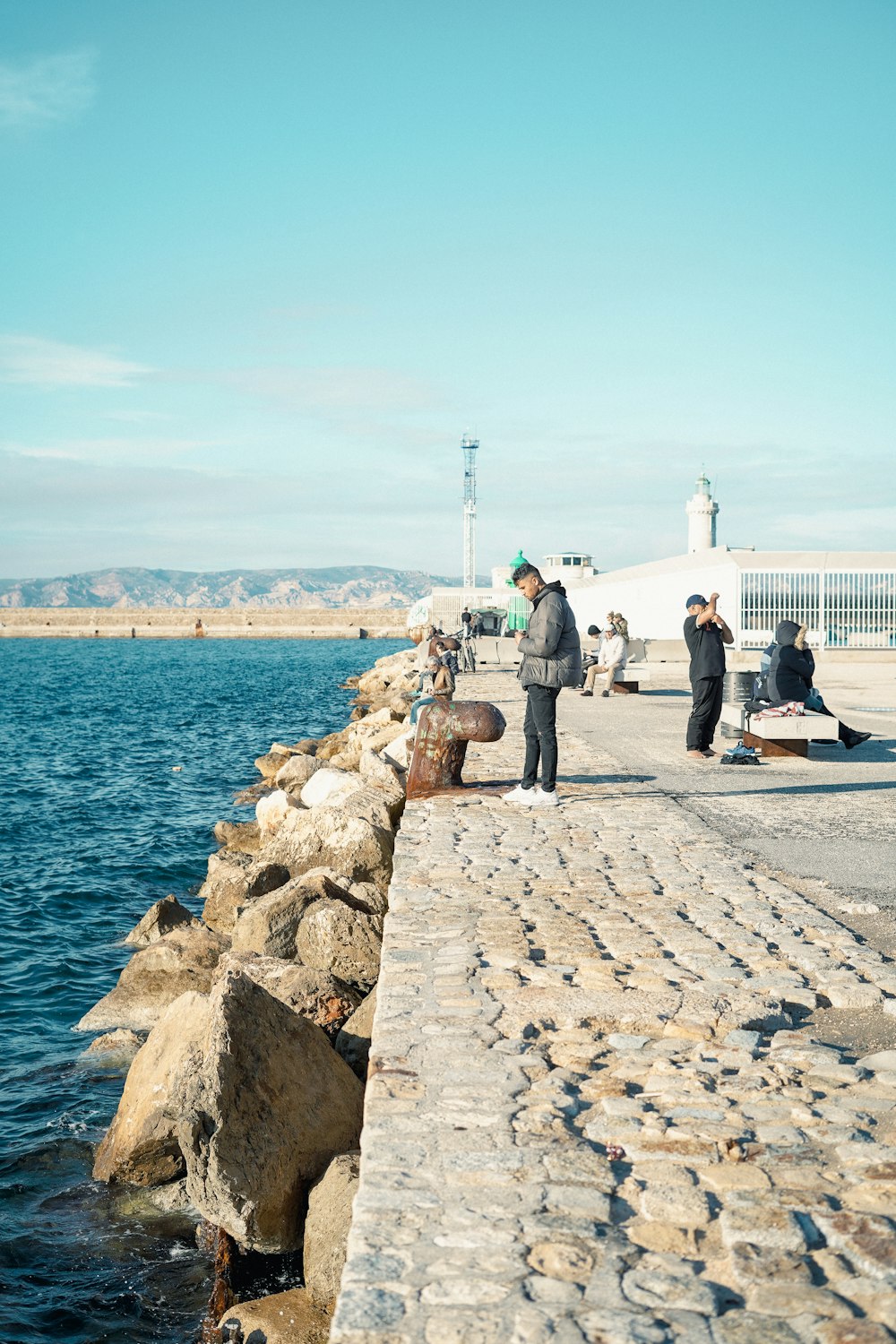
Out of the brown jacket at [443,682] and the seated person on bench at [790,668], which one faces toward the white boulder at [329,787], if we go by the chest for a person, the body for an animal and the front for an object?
the brown jacket

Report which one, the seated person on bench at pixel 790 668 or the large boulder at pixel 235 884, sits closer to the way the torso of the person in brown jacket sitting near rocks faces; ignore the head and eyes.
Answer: the large boulder

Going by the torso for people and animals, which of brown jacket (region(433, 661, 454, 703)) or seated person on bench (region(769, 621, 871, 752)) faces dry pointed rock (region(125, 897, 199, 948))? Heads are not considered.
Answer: the brown jacket

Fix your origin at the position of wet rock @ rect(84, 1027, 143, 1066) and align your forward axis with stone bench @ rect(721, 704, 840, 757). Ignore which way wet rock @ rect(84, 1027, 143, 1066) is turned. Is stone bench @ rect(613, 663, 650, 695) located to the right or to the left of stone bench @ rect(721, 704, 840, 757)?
left

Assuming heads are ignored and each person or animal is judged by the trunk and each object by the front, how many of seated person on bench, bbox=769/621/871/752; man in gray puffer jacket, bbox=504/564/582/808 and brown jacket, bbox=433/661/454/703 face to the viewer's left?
2

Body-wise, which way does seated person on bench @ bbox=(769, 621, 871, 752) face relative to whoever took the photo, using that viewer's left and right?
facing to the right of the viewer

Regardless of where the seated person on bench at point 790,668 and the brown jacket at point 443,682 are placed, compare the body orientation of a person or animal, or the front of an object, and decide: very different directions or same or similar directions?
very different directions

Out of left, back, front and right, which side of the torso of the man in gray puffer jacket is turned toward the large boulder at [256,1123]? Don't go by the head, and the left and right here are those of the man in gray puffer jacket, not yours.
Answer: left

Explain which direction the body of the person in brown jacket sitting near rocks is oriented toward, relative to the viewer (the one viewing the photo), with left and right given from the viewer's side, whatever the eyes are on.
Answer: facing to the left of the viewer

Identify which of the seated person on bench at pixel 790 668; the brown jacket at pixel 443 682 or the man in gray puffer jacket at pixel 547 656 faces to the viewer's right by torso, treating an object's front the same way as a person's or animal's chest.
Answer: the seated person on bench

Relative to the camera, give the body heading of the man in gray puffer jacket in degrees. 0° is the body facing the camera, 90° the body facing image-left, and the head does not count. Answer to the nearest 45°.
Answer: approximately 90°

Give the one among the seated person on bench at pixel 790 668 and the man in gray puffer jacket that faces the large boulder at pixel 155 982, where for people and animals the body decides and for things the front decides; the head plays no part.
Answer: the man in gray puffer jacket

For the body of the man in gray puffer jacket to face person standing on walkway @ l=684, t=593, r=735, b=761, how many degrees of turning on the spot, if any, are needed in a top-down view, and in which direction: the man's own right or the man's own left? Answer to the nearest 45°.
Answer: approximately 135° to the man's own right

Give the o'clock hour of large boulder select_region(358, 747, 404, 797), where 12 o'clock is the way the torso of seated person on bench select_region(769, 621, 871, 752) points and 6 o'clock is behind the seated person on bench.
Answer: The large boulder is roughly at 5 o'clock from the seated person on bench.
